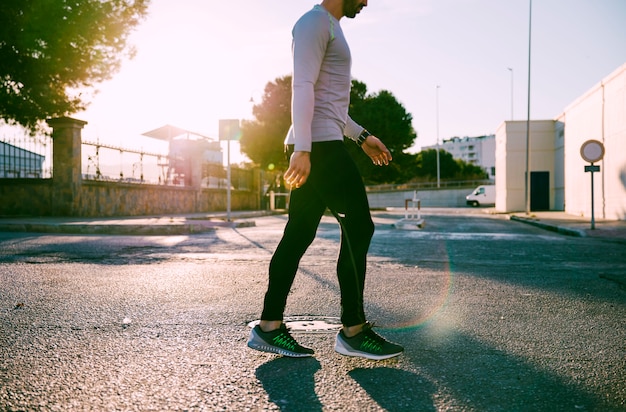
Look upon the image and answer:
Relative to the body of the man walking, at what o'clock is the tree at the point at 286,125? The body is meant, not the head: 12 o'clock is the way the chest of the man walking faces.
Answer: The tree is roughly at 9 o'clock from the man walking.

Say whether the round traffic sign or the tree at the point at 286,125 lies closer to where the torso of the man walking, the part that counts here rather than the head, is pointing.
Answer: the round traffic sign

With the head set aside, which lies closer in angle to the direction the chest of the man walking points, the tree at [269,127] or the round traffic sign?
the round traffic sign

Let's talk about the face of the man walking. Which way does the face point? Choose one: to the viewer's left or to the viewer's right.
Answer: to the viewer's right

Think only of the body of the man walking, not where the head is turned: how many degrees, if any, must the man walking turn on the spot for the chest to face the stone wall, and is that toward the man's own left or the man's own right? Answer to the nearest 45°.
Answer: approximately 135° to the man's own left

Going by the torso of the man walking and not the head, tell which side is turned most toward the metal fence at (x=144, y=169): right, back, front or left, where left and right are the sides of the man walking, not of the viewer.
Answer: left

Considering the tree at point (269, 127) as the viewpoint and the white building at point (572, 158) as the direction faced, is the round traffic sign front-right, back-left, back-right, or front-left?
front-right

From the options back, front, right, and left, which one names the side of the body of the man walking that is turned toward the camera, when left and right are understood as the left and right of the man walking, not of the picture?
right
